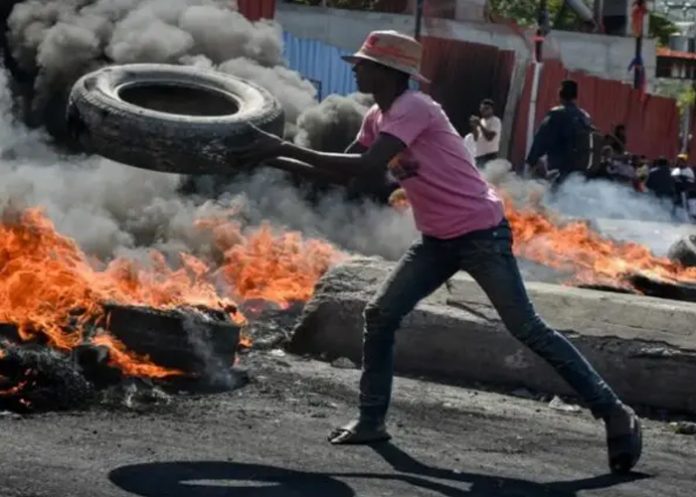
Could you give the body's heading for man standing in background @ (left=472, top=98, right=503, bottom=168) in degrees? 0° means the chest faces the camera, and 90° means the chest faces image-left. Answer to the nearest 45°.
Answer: approximately 45°

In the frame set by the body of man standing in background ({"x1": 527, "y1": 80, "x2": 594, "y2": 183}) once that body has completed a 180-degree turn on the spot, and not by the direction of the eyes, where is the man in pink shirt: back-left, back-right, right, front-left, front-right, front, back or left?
front

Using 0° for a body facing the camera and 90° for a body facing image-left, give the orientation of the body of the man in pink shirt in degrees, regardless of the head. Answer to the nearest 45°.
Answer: approximately 90°

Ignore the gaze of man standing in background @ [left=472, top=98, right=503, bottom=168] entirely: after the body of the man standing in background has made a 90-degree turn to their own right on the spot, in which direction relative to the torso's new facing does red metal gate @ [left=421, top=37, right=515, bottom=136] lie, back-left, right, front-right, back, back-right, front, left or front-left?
front-right

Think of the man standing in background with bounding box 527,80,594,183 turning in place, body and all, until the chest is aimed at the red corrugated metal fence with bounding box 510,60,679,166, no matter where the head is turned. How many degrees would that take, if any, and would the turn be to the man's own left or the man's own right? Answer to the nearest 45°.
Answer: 0° — they already face it

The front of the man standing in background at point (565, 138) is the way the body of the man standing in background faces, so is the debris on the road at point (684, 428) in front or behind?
behind

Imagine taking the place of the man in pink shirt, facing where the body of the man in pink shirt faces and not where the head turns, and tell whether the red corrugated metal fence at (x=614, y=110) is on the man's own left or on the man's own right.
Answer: on the man's own right
